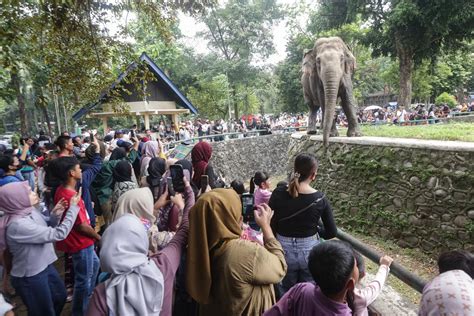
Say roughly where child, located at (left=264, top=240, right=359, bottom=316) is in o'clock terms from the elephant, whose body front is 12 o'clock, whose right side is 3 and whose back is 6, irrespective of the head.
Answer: The child is roughly at 12 o'clock from the elephant.

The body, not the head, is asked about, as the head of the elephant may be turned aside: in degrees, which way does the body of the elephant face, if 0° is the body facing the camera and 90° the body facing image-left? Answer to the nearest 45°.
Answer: approximately 0°

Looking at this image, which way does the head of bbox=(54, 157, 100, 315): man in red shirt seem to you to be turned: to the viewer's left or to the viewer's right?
to the viewer's right

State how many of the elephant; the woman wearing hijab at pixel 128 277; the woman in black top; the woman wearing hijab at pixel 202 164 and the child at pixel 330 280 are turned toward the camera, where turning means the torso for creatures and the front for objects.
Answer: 1

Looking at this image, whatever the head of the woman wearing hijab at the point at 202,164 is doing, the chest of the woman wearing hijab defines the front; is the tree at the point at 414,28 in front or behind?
in front

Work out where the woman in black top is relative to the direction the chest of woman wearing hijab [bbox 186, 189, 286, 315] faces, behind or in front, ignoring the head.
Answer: in front

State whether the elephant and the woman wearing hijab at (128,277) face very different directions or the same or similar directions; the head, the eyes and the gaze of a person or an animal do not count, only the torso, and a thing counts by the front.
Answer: very different directions

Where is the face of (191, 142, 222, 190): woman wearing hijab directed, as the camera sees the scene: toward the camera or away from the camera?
away from the camera

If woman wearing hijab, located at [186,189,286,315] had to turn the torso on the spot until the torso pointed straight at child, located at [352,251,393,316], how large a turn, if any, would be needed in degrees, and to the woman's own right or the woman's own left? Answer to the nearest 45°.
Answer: approximately 45° to the woman's own right

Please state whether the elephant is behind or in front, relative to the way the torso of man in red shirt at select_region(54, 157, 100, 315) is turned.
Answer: in front

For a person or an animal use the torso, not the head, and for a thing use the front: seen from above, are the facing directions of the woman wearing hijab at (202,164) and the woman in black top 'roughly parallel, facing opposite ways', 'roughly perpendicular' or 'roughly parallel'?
roughly parallel

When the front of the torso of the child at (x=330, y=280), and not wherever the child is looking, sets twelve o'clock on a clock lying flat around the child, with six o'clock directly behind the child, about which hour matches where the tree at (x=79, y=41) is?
The tree is roughly at 9 o'clock from the child.

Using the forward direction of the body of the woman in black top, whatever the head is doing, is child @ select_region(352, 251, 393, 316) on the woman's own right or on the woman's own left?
on the woman's own right

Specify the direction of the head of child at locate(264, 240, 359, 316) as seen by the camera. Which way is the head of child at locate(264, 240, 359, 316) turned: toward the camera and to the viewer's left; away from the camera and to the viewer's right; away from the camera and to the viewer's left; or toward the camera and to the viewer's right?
away from the camera and to the viewer's right

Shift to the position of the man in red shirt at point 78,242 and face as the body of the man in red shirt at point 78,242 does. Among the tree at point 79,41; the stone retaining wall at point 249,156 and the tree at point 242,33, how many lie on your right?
0

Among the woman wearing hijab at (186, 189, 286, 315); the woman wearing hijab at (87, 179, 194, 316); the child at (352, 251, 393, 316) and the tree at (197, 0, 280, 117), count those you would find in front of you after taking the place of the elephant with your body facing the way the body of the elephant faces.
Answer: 3

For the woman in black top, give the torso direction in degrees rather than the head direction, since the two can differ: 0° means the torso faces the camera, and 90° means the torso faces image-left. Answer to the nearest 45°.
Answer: approximately 225°

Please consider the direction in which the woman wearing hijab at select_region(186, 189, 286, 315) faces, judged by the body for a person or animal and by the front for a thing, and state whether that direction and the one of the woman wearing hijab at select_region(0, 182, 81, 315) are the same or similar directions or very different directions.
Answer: same or similar directions

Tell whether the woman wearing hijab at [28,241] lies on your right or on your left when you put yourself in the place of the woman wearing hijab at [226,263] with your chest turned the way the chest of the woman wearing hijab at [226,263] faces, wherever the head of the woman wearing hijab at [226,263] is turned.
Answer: on your left

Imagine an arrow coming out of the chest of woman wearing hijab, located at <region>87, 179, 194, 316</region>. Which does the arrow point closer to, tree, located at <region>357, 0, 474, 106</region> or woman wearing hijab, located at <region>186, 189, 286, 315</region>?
the tree
